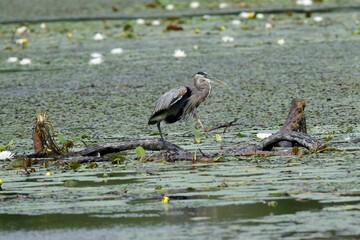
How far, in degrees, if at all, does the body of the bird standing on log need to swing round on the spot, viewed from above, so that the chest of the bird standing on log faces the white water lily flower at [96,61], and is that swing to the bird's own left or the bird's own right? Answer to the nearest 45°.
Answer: approximately 90° to the bird's own left

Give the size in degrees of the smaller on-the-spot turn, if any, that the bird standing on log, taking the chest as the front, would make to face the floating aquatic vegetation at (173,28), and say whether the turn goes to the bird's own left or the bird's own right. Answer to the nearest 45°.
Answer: approximately 90° to the bird's own left

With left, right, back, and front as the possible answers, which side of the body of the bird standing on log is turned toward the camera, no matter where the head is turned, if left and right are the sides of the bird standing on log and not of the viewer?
right

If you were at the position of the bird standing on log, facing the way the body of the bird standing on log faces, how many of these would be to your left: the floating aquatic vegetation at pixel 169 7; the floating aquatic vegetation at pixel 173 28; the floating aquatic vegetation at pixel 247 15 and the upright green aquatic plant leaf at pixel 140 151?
3

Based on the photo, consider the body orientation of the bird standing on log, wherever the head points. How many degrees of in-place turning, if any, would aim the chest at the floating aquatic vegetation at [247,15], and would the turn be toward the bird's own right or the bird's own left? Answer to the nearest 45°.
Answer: approximately 90° to the bird's own left

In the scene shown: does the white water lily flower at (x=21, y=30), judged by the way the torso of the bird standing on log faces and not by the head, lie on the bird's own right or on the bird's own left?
on the bird's own left

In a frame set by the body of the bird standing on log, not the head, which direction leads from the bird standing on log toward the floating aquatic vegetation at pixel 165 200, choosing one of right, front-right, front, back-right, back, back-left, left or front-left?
right

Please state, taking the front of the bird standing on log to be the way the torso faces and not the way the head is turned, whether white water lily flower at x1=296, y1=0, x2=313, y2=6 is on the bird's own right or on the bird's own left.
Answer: on the bird's own left

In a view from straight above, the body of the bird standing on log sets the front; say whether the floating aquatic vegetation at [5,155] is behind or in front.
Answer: behind

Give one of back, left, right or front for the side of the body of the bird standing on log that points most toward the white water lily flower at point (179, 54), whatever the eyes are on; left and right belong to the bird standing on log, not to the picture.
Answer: left

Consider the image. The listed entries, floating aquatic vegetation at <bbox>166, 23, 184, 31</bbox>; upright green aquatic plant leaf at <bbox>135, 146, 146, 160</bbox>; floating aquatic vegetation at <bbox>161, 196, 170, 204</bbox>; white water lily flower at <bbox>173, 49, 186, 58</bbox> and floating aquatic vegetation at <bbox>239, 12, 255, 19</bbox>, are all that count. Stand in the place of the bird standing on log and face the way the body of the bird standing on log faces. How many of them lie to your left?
3
